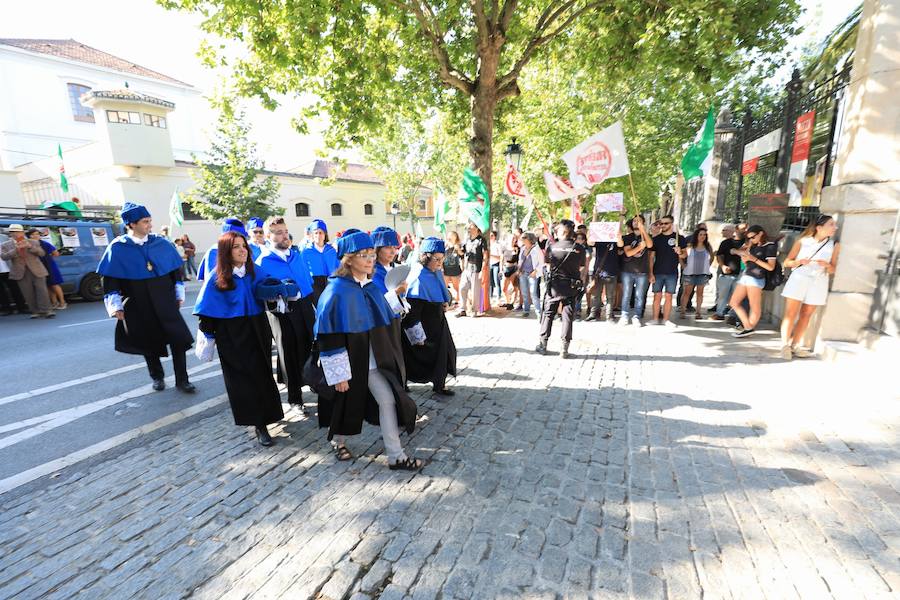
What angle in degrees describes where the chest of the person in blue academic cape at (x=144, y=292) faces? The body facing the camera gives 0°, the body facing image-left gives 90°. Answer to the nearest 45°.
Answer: approximately 315°

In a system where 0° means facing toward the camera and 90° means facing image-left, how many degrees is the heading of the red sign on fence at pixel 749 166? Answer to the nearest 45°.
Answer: approximately 45°

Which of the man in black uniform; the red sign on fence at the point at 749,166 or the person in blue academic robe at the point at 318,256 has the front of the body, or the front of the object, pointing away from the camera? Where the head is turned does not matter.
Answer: the man in black uniform

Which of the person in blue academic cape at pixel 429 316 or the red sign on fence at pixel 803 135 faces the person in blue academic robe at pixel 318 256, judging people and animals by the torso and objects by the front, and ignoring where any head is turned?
the red sign on fence

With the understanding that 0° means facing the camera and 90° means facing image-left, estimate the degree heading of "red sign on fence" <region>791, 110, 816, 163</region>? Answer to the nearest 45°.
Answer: approximately 45°

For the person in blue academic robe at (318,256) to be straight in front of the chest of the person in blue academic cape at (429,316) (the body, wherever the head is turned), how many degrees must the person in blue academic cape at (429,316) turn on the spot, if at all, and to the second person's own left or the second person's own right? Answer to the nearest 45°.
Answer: approximately 180°

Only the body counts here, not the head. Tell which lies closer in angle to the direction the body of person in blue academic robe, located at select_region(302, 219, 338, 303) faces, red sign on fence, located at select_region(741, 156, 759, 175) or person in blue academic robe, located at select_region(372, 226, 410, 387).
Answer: the person in blue academic robe

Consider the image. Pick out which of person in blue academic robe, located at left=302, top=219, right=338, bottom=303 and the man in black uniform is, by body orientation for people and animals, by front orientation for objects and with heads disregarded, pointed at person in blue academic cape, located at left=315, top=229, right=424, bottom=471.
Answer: person in blue academic robe, located at left=302, top=219, right=338, bottom=303

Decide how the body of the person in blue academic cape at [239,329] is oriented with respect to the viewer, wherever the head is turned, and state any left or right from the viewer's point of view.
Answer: facing the viewer and to the right of the viewer
